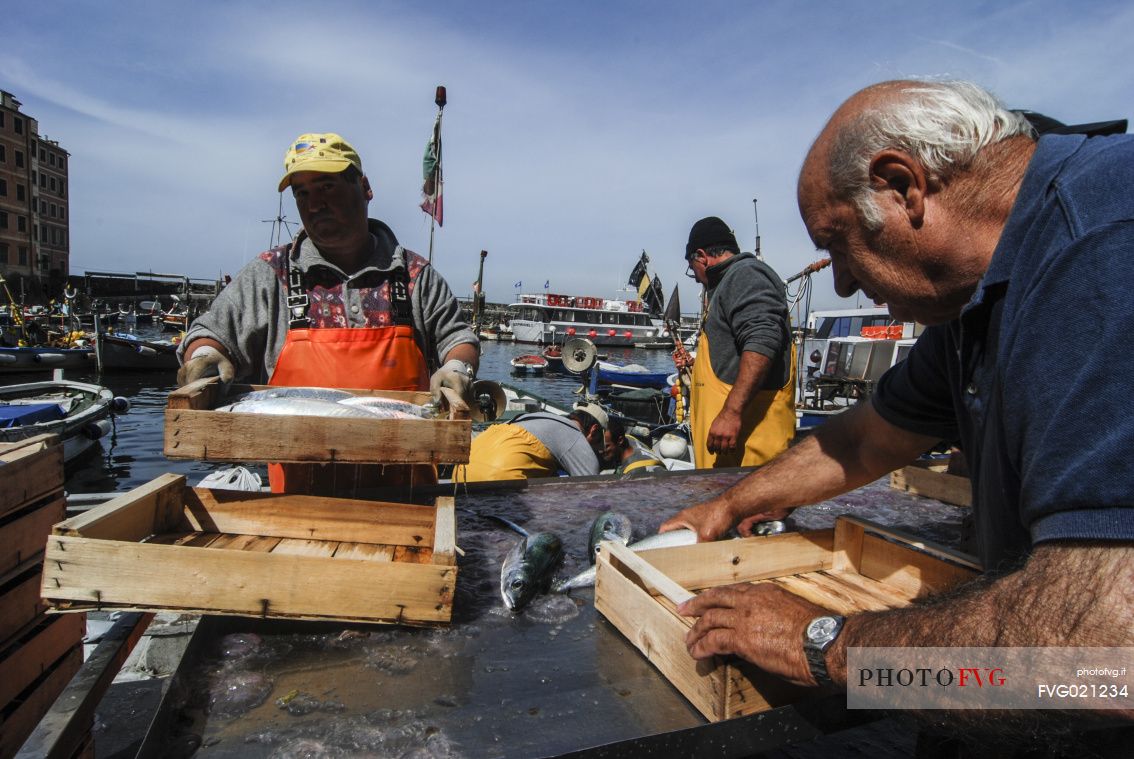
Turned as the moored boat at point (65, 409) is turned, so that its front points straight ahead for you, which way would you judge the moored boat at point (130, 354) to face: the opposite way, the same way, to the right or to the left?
the opposite way

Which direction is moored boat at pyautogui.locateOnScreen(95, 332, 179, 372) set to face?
to the viewer's left

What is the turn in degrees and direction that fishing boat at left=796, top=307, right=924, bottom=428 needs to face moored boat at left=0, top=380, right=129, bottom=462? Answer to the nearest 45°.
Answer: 0° — it already faces it

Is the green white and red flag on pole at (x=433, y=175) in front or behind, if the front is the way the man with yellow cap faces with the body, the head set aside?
behind

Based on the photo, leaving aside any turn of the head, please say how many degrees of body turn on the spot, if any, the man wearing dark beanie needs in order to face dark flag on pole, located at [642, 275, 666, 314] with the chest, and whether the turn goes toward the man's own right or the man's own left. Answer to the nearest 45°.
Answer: approximately 90° to the man's own right

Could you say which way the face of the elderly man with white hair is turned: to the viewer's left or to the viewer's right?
to the viewer's left

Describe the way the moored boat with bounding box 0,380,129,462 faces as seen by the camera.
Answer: facing to the right of the viewer

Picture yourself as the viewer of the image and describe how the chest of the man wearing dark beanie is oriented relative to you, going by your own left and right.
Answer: facing to the left of the viewer

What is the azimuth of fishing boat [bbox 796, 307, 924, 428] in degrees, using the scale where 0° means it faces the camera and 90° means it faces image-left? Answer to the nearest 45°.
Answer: approximately 45°
